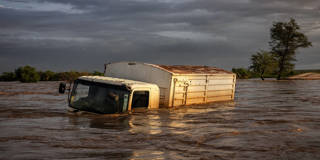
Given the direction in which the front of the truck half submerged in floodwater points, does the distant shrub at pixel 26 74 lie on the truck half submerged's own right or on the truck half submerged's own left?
on the truck half submerged's own right

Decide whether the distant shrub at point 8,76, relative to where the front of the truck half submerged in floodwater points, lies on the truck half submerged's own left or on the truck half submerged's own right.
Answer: on the truck half submerged's own right

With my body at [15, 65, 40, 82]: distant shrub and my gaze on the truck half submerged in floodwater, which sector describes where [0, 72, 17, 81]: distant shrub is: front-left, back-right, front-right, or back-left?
back-right

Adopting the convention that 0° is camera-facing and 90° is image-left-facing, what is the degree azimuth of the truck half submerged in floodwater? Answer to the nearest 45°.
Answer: approximately 45°

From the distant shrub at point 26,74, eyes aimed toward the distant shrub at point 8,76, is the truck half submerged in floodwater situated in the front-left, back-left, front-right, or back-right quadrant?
back-left
